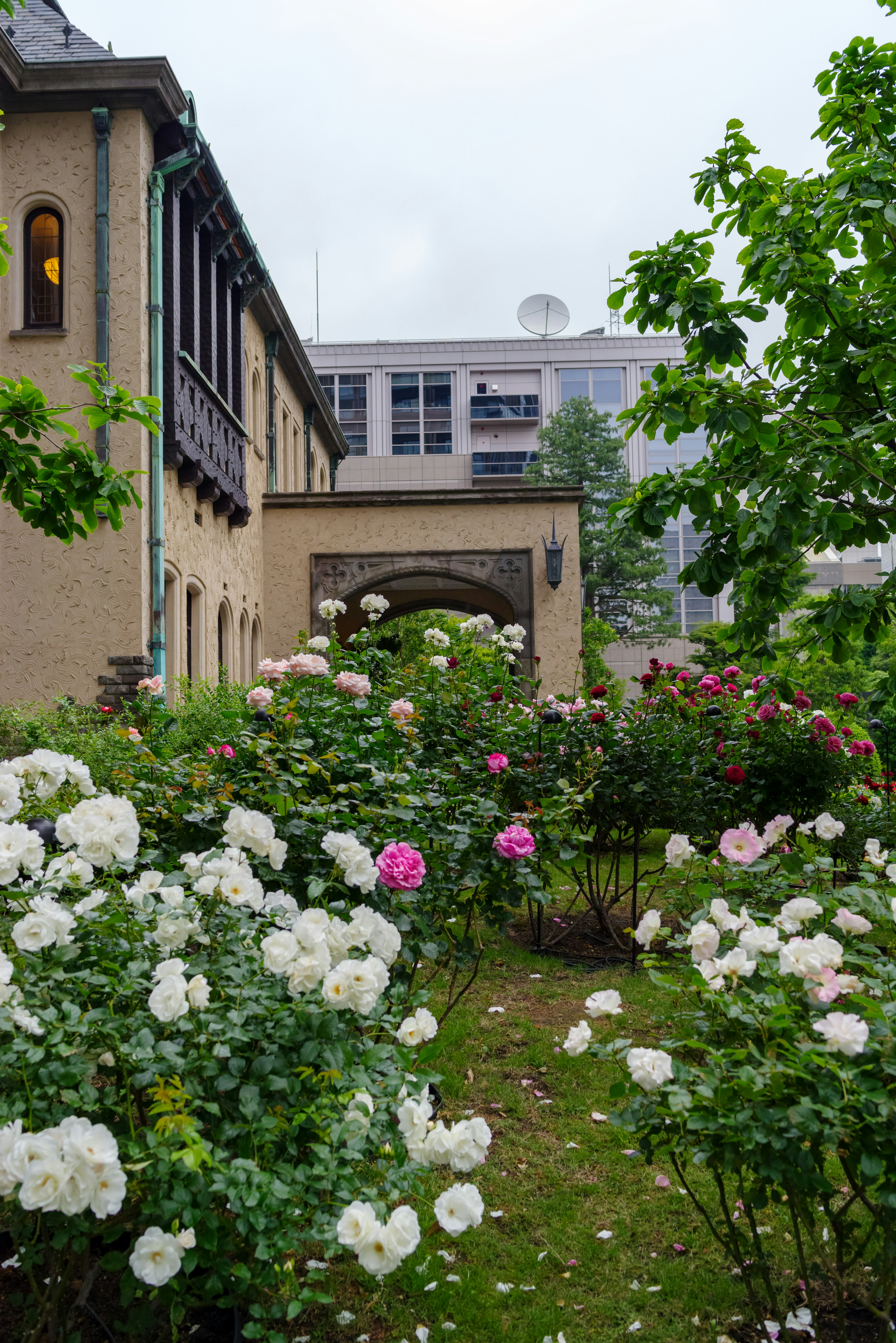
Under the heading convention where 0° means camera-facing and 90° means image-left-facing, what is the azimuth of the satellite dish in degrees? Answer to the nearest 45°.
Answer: approximately 0°

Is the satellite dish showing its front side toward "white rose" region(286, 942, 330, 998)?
yes
